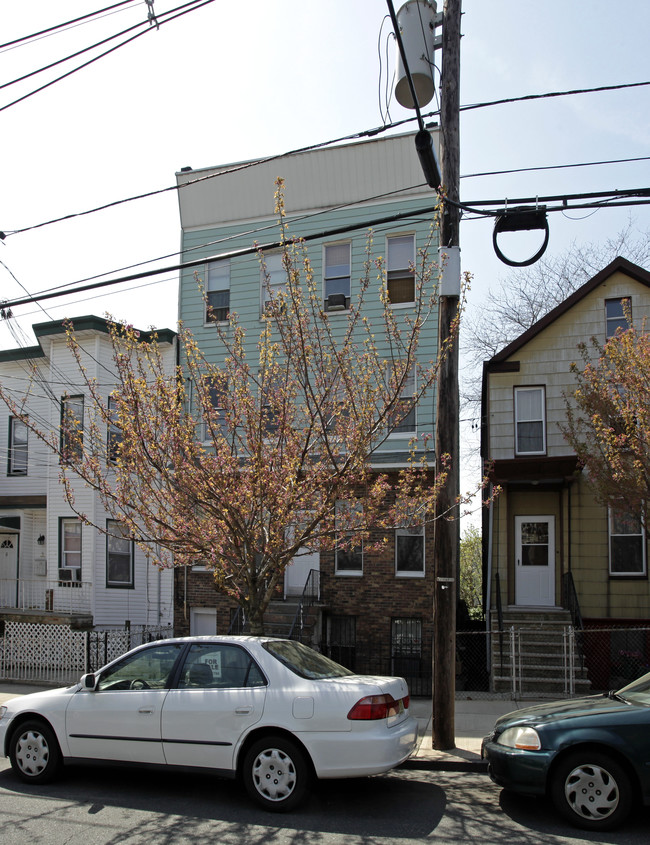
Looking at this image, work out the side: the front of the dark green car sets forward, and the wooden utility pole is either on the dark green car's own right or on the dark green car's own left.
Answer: on the dark green car's own right

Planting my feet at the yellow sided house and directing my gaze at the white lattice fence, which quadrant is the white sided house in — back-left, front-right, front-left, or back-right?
front-right

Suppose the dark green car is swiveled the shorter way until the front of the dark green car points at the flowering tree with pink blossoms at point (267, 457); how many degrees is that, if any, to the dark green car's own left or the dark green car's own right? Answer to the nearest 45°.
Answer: approximately 45° to the dark green car's own right

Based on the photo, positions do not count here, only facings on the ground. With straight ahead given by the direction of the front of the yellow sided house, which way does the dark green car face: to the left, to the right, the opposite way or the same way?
to the right

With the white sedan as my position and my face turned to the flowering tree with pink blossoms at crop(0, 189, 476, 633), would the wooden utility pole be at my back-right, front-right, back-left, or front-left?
front-right

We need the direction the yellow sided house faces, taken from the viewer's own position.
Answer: facing the viewer

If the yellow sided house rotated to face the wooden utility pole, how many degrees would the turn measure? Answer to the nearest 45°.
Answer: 0° — it already faces it

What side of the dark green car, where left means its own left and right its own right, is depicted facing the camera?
left

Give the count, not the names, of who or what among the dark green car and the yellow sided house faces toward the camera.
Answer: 1

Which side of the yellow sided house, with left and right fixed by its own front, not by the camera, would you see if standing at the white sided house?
right
